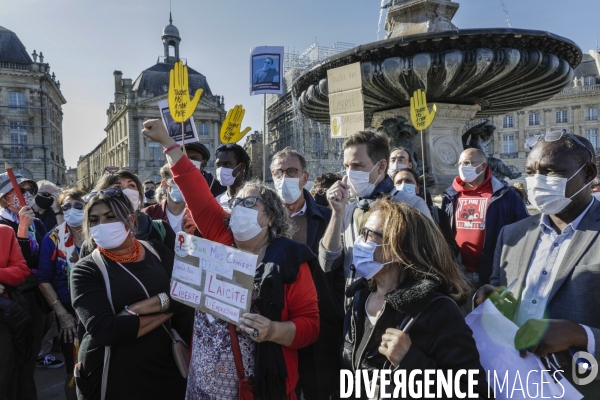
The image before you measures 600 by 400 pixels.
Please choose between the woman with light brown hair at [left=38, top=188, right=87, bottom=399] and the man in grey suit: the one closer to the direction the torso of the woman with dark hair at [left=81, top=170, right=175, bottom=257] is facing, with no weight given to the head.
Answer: the man in grey suit

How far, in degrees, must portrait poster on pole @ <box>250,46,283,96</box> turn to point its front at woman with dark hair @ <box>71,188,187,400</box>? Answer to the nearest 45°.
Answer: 0° — it already faces them

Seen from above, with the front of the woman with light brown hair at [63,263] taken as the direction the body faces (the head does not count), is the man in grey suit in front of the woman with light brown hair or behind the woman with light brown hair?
in front

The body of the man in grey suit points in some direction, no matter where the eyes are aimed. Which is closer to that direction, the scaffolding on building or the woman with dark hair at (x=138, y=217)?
the woman with dark hair

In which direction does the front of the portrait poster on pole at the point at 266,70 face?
toward the camera

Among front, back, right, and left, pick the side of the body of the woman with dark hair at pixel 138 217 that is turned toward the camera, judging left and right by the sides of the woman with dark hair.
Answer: front

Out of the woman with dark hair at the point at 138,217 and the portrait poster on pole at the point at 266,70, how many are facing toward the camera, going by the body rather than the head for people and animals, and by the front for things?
2

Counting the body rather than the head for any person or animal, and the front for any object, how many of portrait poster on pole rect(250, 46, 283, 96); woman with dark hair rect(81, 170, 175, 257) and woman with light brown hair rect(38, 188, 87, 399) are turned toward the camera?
3

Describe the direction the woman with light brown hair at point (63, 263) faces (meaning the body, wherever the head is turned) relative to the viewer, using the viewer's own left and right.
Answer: facing the viewer

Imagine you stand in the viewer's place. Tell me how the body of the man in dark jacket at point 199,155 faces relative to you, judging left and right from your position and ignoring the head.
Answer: facing the viewer and to the left of the viewer
